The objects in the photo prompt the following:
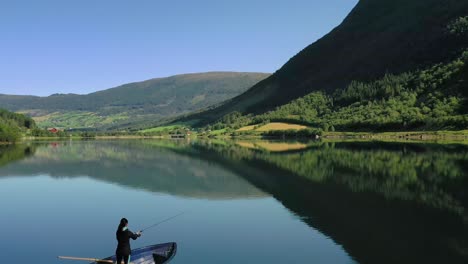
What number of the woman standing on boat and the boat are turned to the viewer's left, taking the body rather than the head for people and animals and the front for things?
0

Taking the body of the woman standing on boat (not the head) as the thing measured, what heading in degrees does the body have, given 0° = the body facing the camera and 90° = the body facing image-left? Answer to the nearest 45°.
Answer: approximately 225°

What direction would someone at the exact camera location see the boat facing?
facing to the right of the viewer
